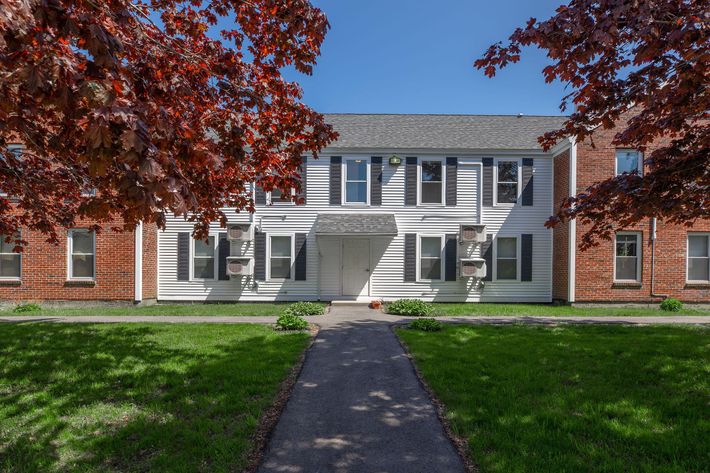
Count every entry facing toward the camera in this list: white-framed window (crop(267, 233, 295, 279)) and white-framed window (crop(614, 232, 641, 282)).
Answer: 2
